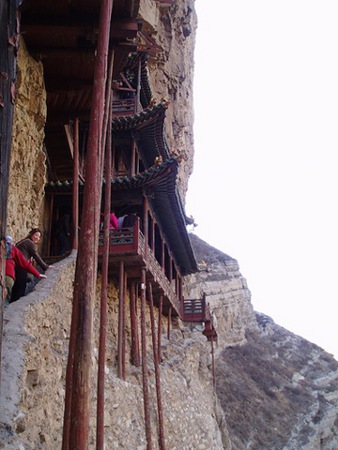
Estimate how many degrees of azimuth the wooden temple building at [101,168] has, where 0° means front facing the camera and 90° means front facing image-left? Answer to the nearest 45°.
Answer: approximately 270°
